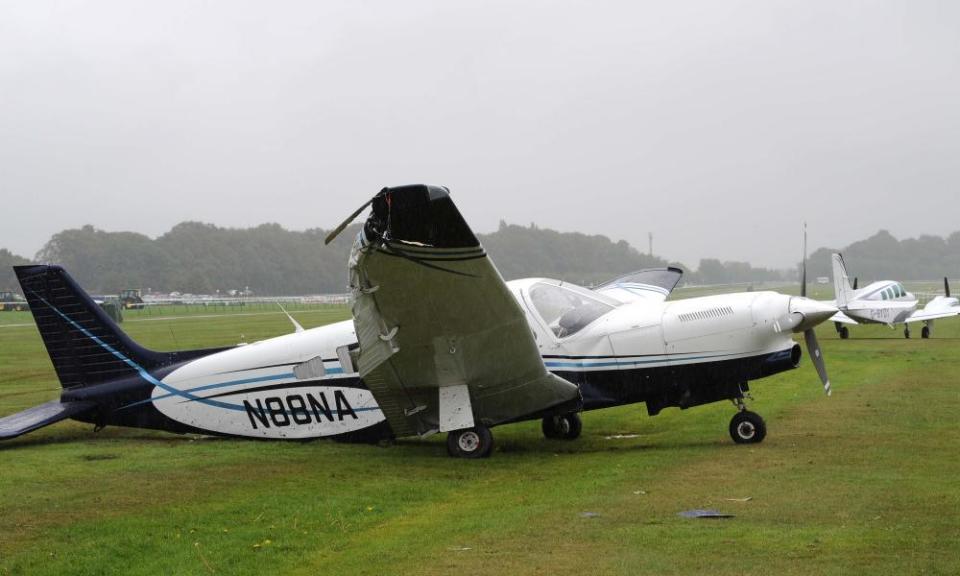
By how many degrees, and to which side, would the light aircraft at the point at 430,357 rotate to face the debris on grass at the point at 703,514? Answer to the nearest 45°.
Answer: approximately 45° to its right

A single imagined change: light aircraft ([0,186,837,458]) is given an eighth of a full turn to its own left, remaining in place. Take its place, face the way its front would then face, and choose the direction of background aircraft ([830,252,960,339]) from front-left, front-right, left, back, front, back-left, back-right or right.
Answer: front

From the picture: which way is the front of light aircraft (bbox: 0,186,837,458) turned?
to the viewer's right
